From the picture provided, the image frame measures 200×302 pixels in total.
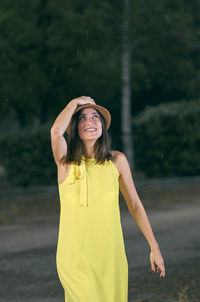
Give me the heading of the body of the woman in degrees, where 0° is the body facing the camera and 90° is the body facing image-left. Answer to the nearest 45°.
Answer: approximately 0°

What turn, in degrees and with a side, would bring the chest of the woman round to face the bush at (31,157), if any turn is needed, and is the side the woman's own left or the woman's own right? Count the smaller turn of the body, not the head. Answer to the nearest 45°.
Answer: approximately 180°

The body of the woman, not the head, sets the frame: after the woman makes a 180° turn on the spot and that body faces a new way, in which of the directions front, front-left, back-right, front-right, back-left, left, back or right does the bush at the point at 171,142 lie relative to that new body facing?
front
